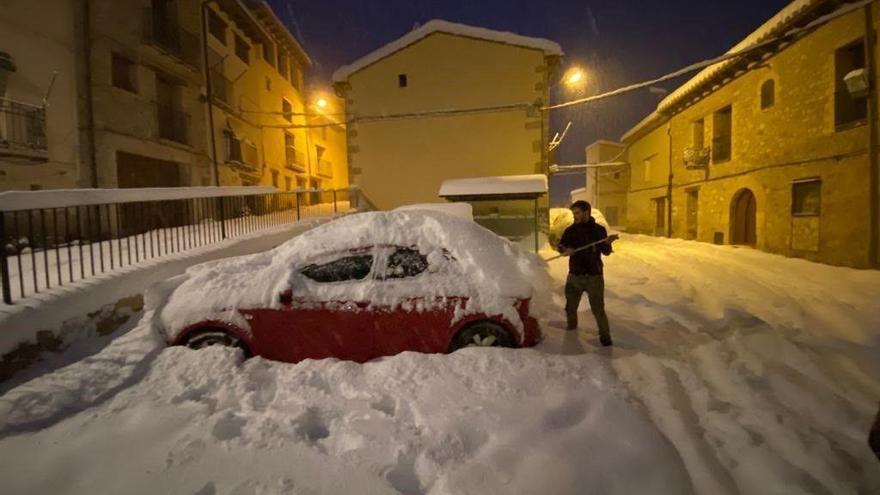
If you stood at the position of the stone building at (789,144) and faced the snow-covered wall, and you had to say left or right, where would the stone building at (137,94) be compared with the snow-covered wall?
right

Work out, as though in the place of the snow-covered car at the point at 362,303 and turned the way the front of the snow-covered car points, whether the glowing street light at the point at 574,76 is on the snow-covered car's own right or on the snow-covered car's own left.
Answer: on the snow-covered car's own right

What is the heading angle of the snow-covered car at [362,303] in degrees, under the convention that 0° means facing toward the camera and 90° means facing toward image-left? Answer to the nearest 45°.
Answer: approximately 90°

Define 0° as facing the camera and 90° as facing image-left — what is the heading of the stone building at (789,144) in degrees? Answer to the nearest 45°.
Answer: approximately 45°

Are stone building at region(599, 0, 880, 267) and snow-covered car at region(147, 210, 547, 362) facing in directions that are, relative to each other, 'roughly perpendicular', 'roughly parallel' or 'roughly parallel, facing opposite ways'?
roughly parallel

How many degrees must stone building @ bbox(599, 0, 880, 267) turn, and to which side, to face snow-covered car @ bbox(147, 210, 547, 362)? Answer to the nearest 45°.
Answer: approximately 45° to its left

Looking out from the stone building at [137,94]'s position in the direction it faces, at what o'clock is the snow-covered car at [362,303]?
The snow-covered car is roughly at 1 o'clock from the stone building.

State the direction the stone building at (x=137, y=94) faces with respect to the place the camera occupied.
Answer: facing the viewer and to the right of the viewer

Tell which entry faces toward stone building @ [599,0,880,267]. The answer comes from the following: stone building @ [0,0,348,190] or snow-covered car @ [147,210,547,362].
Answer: stone building @ [0,0,348,190]

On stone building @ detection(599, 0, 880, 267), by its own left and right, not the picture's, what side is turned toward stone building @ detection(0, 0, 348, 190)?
front
